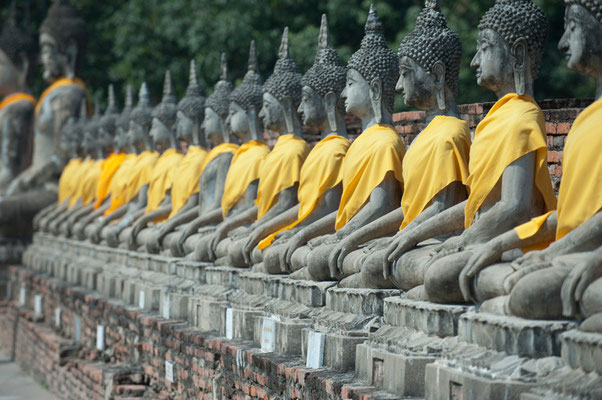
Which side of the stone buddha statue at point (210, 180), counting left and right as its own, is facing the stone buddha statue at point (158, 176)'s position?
right

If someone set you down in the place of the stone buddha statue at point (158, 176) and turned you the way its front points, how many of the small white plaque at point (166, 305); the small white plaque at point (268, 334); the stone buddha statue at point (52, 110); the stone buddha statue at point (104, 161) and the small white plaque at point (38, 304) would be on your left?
2

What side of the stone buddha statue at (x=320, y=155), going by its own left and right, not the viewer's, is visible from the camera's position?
left

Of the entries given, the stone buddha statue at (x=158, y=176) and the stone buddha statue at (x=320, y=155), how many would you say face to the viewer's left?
2

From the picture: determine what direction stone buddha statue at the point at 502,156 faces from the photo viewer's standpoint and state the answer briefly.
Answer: facing to the left of the viewer

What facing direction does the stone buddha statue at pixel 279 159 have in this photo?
to the viewer's left

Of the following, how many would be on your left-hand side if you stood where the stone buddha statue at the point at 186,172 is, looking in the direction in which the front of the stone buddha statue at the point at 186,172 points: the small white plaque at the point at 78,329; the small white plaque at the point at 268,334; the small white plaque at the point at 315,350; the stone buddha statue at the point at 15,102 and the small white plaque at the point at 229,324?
3

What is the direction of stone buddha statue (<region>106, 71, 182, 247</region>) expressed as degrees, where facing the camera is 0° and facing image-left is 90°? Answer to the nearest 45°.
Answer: approximately 90°

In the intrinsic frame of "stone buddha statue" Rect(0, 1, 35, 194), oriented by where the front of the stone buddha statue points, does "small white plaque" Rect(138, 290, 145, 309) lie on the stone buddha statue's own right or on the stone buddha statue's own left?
on the stone buddha statue's own left
